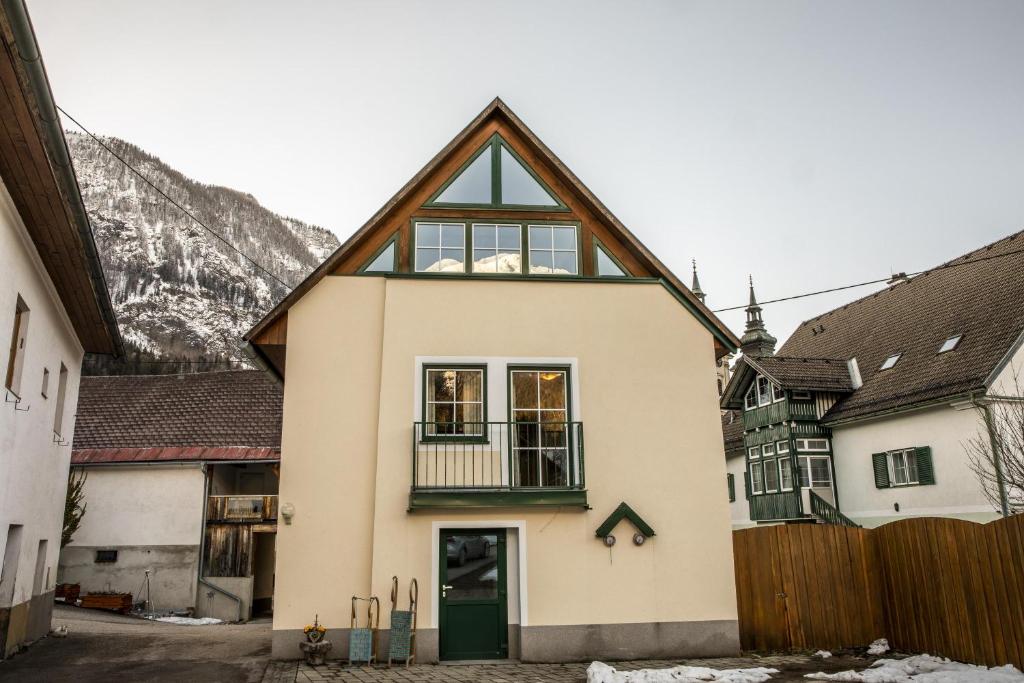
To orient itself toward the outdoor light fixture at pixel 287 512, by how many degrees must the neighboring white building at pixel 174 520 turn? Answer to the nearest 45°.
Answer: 0° — it already faces it

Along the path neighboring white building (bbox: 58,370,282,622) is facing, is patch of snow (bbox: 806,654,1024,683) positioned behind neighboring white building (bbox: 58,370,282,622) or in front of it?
in front

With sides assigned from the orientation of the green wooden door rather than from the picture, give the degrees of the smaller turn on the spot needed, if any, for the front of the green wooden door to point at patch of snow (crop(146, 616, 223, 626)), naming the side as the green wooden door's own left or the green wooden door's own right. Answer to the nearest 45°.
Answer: approximately 135° to the green wooden door's own right

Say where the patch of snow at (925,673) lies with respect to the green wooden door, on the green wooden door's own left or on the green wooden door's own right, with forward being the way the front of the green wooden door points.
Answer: on the green wooden door's own left

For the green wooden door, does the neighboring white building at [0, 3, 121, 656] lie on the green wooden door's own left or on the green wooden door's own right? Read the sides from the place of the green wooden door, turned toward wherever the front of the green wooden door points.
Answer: on the green wooden door's own right

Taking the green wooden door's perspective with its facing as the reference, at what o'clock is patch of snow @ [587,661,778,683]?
The patch of snow is roughly at 10 o'clock from the green wooden door.

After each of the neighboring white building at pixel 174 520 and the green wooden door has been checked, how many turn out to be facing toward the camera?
2

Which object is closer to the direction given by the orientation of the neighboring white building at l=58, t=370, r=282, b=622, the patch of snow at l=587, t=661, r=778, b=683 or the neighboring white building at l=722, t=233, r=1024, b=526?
the patch of snow

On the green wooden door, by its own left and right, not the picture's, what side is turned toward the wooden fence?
left

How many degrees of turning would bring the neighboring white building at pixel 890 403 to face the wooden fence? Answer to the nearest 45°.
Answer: approximately 45° to its left

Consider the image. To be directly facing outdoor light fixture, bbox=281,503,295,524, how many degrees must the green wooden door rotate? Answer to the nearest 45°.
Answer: approximately 90° to its right
